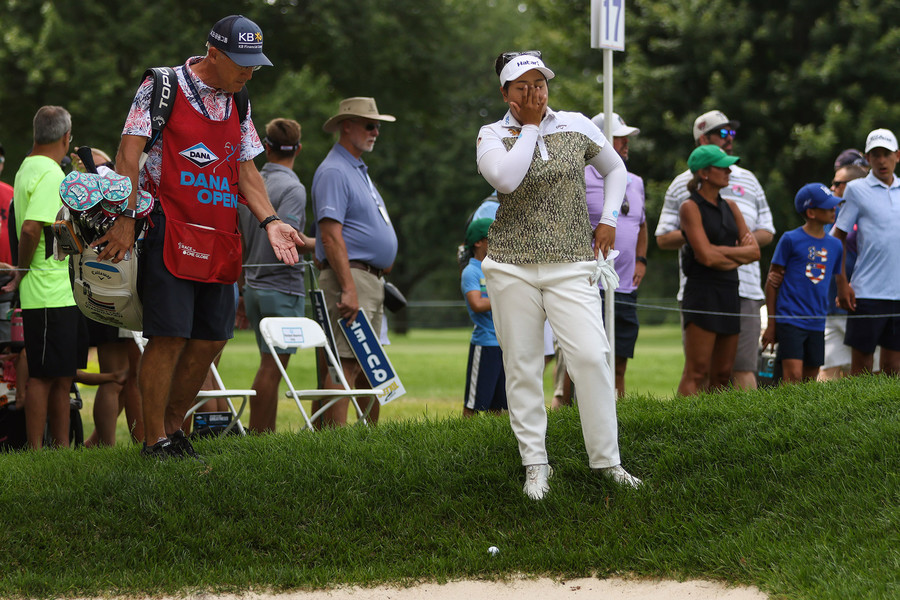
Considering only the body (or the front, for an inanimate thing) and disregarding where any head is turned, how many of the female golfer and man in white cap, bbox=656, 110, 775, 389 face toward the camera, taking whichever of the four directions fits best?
2

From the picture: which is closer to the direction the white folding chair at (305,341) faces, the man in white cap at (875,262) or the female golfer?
the female golfer

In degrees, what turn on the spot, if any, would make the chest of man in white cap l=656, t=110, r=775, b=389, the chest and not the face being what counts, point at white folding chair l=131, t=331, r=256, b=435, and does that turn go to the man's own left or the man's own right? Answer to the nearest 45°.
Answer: approximately 45° to the man's own right

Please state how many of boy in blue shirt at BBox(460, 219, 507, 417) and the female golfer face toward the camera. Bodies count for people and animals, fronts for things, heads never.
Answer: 1

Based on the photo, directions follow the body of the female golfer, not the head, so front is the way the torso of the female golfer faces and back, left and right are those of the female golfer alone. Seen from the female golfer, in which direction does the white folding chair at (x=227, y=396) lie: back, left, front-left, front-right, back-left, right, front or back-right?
back-right

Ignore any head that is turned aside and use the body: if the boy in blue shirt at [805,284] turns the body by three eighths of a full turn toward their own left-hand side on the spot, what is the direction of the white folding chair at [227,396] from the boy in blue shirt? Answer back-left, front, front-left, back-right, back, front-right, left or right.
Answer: back-left

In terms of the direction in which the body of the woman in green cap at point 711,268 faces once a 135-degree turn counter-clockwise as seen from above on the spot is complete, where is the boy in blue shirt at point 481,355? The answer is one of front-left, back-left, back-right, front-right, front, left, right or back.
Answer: left

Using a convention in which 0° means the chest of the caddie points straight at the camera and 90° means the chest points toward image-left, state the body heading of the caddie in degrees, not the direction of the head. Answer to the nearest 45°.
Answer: approximately 315°

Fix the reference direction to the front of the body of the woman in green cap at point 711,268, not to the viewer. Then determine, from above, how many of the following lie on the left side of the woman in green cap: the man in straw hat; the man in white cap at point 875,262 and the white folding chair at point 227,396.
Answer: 1
